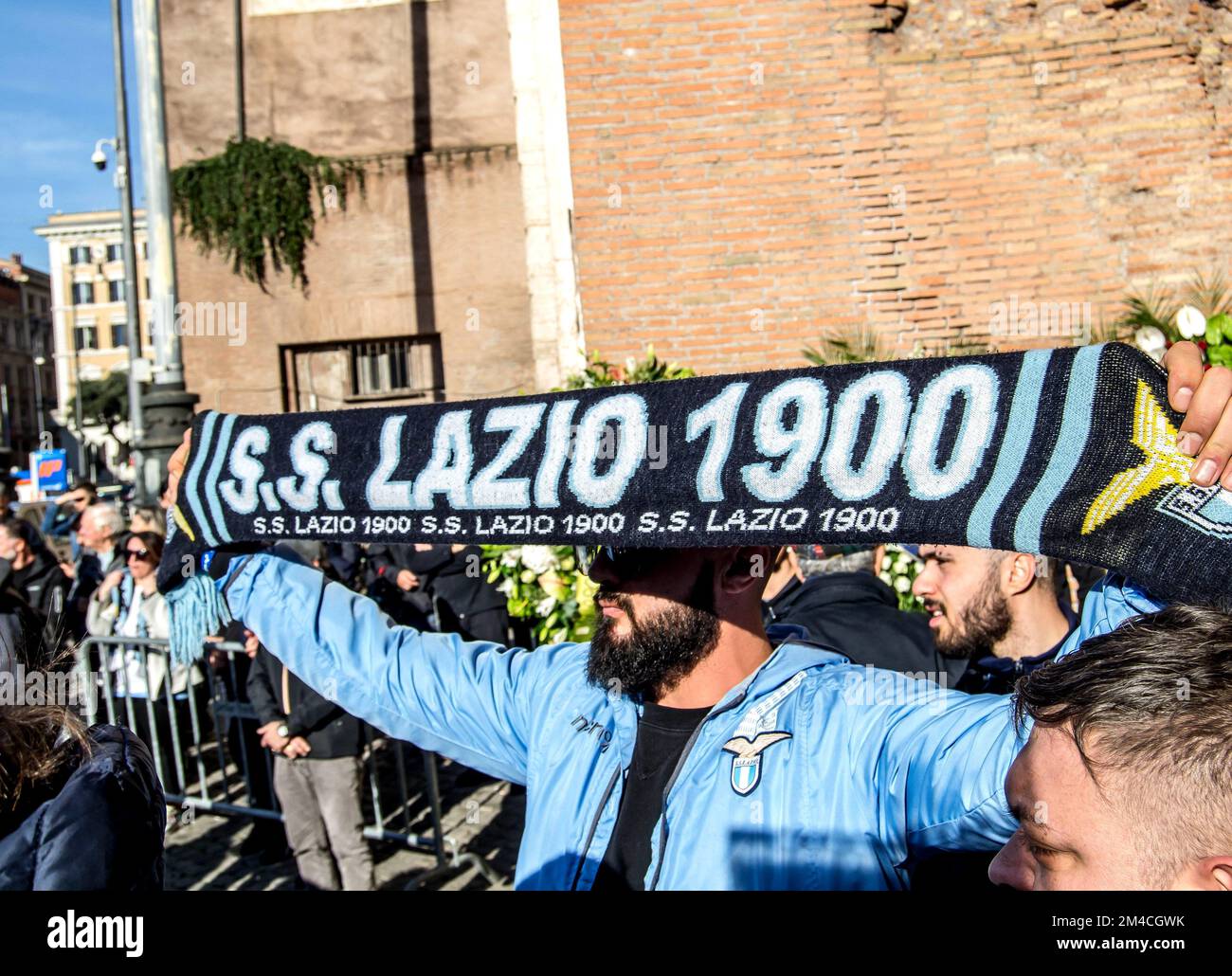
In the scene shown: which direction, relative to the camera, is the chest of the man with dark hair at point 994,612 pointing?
to the viewer's left

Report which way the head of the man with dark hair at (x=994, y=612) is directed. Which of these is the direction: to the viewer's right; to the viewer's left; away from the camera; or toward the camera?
to the viewer's left

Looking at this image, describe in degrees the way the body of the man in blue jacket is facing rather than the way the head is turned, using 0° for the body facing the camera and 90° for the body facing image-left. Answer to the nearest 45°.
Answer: approximately 45°
